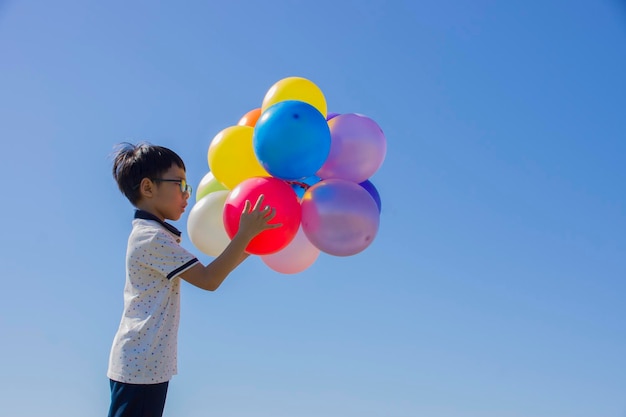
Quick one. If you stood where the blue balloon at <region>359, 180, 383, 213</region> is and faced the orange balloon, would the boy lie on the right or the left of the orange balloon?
left

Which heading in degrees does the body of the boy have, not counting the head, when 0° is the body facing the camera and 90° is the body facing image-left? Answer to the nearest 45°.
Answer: approximately 270°

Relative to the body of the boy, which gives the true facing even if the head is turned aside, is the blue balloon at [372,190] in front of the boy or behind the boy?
in front

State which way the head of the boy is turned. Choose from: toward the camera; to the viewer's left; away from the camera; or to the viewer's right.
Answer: to the viewer's right
